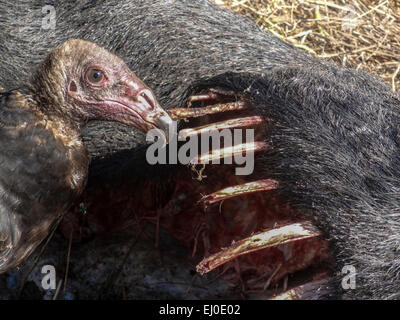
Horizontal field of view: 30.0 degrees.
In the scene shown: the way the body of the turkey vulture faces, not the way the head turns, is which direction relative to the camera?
to the viewer's right
